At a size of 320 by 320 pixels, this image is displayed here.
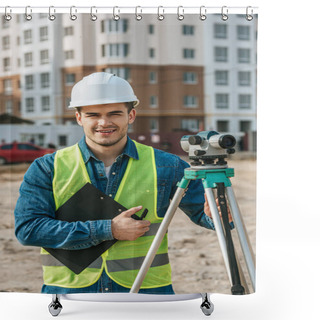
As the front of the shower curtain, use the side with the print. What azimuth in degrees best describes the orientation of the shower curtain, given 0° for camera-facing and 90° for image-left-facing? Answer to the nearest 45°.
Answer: approximately 0°
